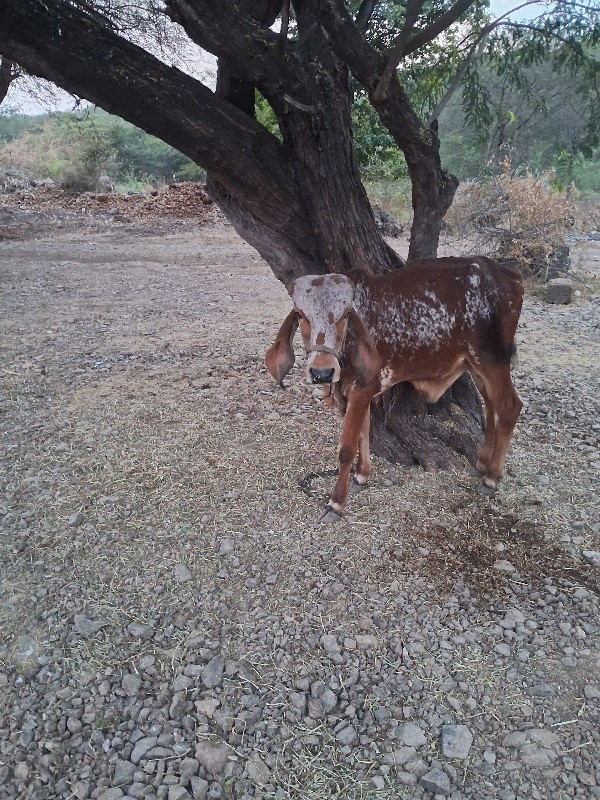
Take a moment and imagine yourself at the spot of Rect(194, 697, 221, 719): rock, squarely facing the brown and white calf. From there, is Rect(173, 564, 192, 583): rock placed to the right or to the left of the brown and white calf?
left

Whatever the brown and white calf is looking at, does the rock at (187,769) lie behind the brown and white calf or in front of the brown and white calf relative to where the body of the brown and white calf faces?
in front

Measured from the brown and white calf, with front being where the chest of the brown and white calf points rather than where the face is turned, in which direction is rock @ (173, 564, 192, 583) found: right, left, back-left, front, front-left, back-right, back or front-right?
front

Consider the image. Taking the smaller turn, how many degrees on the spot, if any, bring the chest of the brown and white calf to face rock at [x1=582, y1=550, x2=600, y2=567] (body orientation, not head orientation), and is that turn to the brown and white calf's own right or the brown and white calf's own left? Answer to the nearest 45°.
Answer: approximately 135° to the brown and white calf's own left

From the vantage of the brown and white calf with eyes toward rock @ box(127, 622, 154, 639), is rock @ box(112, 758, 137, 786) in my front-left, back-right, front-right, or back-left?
front-left

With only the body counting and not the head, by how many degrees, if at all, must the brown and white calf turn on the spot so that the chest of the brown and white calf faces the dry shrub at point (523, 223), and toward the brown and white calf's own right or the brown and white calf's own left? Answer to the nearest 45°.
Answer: approximately 135° to the brown and white calf's own right

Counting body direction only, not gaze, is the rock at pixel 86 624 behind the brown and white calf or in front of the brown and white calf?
in front

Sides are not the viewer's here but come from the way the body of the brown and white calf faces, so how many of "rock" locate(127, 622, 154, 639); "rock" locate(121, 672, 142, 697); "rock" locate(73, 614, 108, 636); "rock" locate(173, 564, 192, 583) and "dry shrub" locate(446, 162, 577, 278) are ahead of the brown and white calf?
4

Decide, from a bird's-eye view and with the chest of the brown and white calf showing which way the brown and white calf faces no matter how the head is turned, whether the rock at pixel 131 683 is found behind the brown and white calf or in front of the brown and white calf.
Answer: in front

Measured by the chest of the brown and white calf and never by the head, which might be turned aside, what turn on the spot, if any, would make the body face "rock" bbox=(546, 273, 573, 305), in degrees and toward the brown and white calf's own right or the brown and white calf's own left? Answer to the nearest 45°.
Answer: approximately 135° to the brown and white calf's own right

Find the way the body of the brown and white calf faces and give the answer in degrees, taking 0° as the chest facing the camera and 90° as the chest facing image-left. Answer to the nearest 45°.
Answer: approximately 45°

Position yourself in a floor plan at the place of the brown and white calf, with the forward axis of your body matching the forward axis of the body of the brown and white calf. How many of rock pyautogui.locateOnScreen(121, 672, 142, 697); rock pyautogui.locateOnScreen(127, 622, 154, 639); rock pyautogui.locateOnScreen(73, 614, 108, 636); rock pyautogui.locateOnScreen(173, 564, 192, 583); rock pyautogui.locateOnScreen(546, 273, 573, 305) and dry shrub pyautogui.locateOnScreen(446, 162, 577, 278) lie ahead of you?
4

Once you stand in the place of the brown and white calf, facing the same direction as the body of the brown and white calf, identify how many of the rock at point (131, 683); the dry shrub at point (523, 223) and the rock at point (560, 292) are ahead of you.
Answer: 1

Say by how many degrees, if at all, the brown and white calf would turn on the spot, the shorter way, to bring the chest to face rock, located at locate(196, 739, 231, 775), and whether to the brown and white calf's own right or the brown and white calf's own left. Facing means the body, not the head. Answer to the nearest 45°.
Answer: approximately 45° to the brown and white calf's own left
